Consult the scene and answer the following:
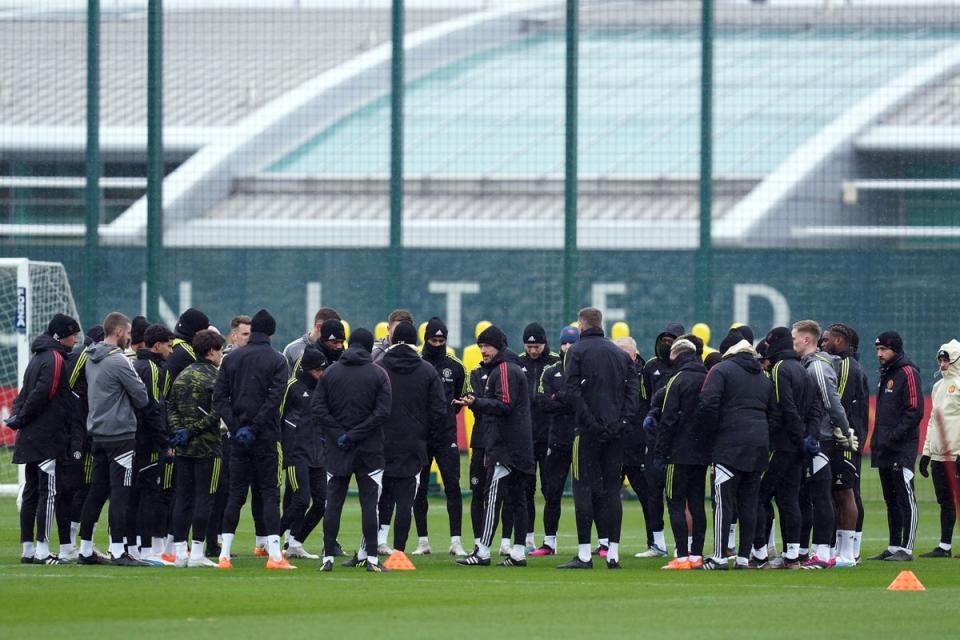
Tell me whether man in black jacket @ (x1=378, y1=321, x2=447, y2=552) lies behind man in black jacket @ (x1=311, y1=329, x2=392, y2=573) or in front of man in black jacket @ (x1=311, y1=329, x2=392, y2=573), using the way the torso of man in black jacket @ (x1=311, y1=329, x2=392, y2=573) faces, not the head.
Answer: in front

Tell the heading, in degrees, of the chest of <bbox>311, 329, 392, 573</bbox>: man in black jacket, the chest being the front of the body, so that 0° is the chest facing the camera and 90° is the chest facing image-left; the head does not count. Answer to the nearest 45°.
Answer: approximately 180°

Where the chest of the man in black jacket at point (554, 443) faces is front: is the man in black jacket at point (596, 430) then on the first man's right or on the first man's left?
on the first man's left

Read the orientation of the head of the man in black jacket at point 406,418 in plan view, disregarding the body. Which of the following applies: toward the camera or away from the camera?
away from the camera

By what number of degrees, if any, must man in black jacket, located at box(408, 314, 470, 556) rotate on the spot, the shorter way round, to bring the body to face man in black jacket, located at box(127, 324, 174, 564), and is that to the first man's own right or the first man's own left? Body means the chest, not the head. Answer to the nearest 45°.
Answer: approximately 45° to the first man's own right

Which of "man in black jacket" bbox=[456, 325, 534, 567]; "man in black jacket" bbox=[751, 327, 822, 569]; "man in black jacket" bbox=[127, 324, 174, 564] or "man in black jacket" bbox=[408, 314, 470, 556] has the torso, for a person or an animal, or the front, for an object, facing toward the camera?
"man in black jacket" bbox=[408, 314, 470, 556]

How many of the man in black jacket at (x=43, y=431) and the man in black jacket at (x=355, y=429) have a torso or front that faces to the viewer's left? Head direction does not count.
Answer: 0

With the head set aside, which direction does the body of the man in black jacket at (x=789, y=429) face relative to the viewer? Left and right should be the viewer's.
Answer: facing away from the viewer and to the left of the viewer

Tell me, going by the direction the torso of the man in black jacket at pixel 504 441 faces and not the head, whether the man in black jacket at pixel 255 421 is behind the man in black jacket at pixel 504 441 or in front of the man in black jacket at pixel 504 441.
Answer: in front

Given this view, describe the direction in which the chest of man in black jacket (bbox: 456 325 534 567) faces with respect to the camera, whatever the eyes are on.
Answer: to the viewer's left

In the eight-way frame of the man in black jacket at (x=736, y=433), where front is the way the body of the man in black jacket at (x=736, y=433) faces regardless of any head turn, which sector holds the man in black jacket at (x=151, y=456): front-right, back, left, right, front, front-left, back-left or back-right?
front-left

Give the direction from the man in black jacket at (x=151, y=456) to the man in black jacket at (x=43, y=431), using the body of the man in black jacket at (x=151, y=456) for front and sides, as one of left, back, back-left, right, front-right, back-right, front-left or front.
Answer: back
